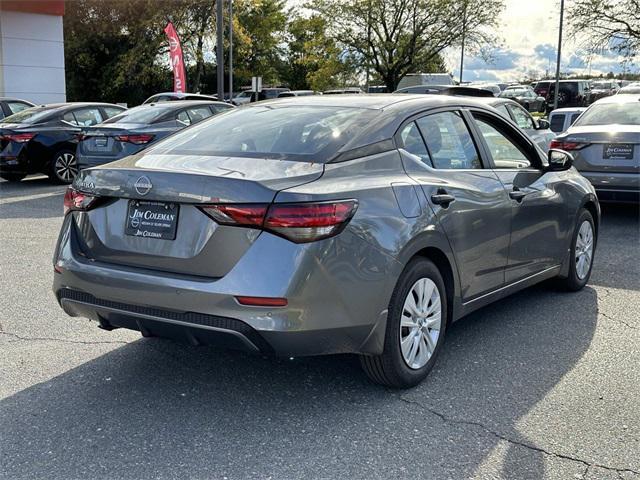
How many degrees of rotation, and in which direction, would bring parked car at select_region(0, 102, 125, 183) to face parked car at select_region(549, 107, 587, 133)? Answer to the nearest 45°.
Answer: approximately 45° to its right

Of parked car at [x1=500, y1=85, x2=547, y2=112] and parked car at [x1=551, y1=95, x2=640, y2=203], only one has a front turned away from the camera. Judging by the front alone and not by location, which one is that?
parked car at [x1=551, y1=95, x2=640, y2=203]

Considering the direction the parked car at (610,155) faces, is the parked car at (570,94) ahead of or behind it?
ahead

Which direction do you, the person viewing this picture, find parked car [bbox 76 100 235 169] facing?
facing away from the viewer and to the right of the viewer

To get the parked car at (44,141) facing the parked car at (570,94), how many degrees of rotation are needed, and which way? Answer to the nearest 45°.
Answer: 0° — it already faces it

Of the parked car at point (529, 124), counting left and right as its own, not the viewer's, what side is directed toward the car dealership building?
left

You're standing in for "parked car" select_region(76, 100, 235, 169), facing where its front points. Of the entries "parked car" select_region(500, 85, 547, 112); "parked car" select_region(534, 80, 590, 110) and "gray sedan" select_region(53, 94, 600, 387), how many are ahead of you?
2

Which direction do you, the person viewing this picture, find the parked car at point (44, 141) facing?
facing away from the viewer and to the right of the viewer

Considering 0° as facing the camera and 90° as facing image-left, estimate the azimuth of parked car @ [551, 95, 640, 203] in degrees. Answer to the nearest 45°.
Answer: approximately 180°

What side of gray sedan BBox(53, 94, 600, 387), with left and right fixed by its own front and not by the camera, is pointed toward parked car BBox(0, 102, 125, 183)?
left
